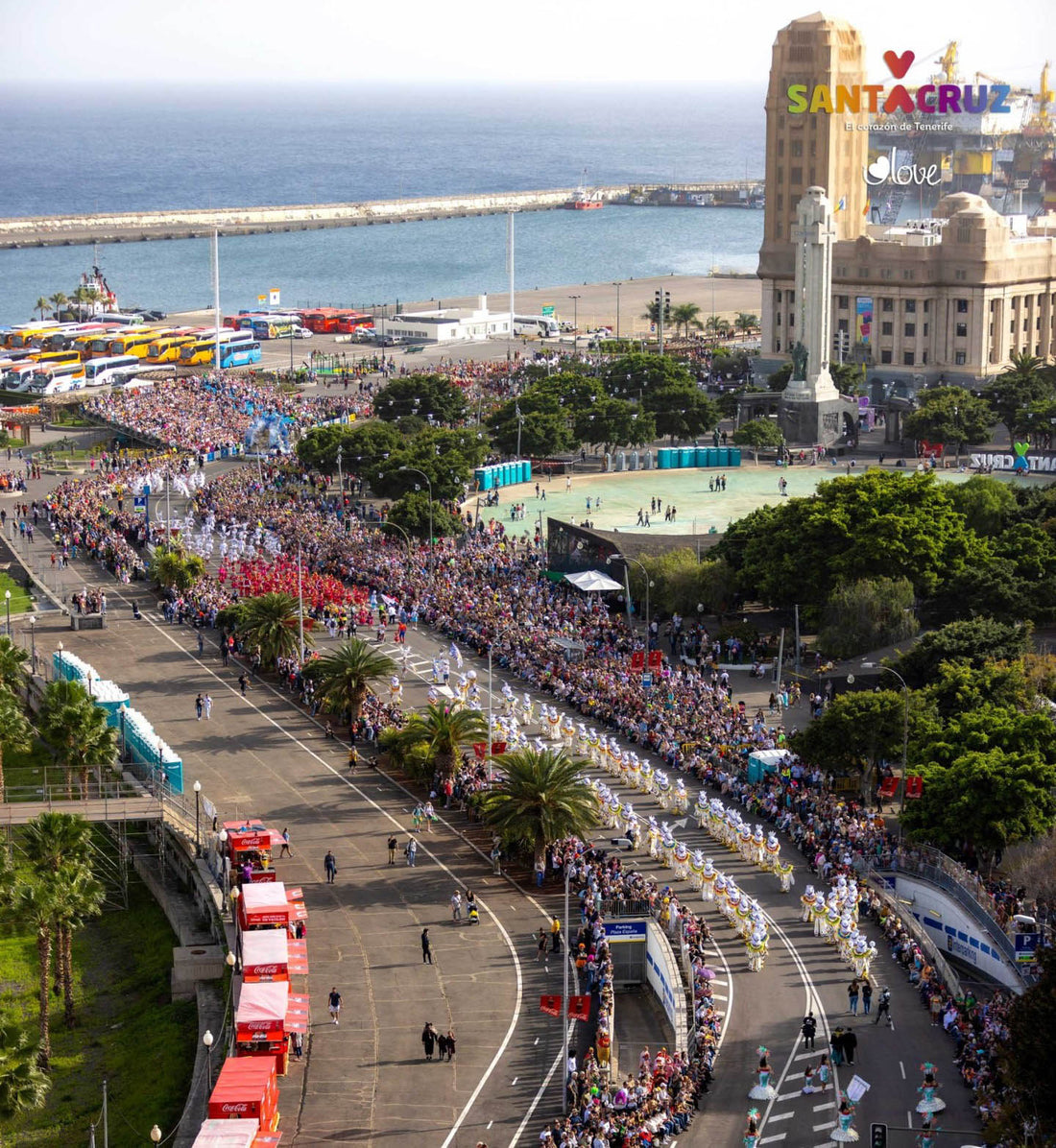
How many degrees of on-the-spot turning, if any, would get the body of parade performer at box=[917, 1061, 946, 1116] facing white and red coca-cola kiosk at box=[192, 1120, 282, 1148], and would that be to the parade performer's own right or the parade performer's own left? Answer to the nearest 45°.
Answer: approximately 90° to the parade performer's own right

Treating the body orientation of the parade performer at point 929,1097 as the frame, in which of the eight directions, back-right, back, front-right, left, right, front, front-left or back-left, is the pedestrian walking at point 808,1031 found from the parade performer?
back-right

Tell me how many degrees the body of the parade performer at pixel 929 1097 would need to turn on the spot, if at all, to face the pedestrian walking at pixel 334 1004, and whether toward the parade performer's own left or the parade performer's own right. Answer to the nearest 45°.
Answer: approximately 90° to the parade performer's own right

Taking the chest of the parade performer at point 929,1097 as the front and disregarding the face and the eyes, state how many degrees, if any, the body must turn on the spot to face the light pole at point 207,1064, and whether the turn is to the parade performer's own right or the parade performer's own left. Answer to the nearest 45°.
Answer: approximately 90° to the parade performer's own right

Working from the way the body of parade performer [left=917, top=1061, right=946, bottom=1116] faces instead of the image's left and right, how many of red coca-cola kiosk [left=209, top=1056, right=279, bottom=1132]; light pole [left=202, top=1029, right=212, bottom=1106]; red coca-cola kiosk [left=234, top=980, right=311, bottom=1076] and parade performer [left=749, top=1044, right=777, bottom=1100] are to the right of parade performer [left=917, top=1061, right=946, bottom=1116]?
0

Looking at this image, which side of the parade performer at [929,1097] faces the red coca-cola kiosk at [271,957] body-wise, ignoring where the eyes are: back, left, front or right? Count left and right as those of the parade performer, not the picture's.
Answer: right

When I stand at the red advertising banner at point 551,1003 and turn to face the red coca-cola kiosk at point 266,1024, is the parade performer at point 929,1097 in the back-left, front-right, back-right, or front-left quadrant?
back-left

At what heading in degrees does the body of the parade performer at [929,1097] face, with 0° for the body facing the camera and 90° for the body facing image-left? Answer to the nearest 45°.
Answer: approximately 0°

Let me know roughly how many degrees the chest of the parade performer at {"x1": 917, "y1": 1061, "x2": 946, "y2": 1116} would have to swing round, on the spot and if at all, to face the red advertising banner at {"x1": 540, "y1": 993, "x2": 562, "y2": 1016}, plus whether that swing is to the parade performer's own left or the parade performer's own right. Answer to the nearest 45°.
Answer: approximately 90° to the parade performer's own right

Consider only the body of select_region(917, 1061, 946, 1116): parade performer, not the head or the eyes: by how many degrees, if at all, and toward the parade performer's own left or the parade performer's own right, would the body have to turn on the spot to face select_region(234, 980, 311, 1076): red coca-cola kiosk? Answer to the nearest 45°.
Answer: approximately 90° to the parade performer's own right

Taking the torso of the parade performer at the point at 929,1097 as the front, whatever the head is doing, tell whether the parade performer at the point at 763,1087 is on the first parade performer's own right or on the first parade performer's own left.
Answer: on the first parade performer's own right

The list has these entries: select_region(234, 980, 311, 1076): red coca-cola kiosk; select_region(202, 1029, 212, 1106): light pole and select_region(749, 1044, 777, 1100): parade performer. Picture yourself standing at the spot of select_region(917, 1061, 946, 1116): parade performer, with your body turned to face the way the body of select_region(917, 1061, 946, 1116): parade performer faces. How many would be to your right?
0
